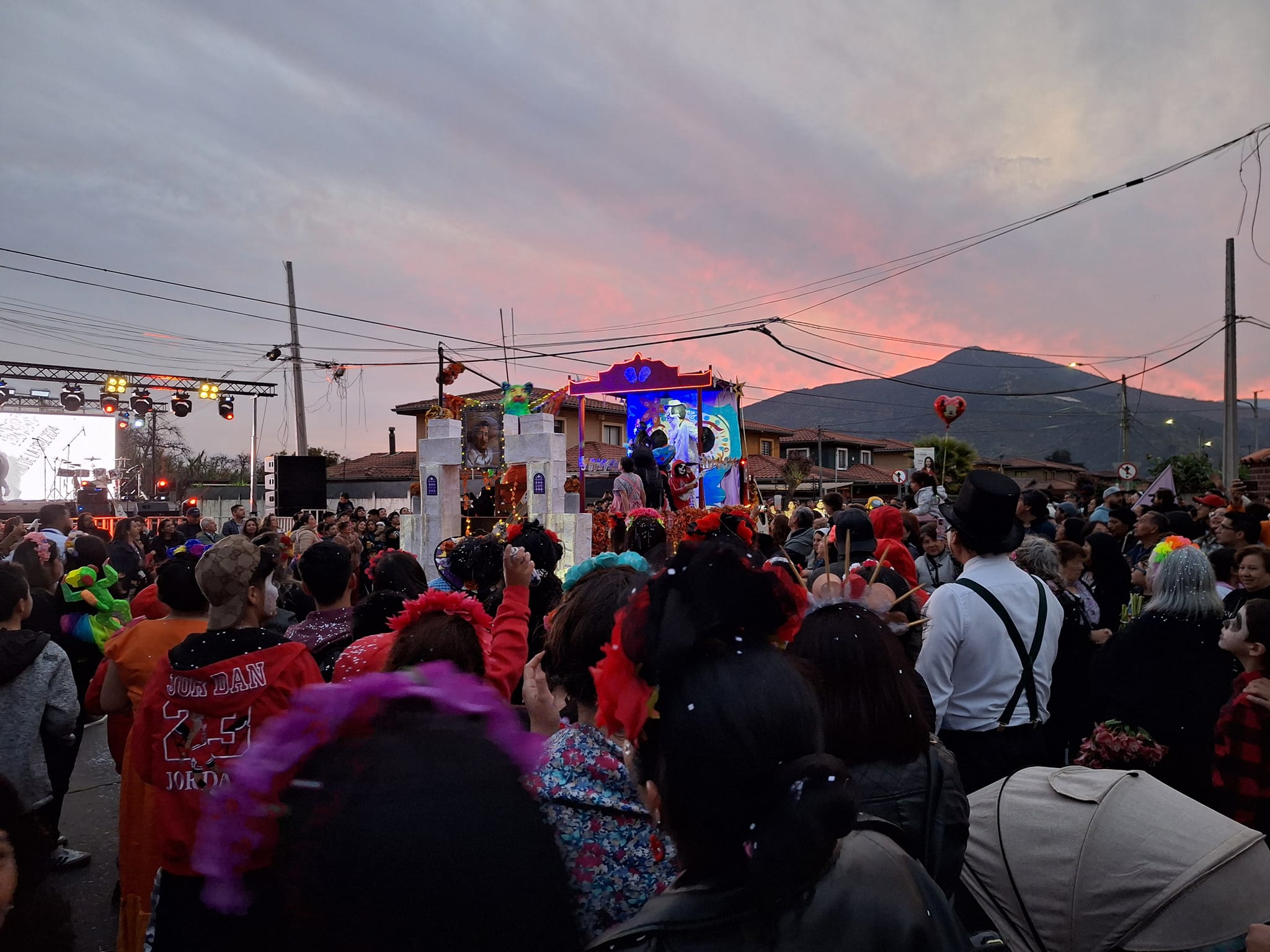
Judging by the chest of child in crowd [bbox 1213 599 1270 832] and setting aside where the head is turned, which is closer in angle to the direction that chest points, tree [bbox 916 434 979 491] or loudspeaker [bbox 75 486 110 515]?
the loudspeaker

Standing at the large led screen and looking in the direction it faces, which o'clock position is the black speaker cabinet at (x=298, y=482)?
The black speaker cabinet is roughly at 11 o'clock from the large led screen.

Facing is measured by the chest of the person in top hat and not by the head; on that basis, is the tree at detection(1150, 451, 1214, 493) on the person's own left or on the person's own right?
on the person's own right

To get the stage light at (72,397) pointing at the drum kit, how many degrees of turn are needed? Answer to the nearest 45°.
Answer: approximately 180°

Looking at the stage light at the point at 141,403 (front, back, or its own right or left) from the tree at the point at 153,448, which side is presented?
back

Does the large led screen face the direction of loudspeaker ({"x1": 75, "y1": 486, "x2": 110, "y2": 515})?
yes

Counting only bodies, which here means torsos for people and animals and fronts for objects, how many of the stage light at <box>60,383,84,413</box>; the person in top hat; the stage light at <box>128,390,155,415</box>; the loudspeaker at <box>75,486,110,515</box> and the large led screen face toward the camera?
4

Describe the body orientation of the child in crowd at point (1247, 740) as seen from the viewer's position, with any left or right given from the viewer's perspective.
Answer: facing to the left of the viewer

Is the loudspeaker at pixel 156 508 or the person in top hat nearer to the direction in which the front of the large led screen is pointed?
the person in top hat
